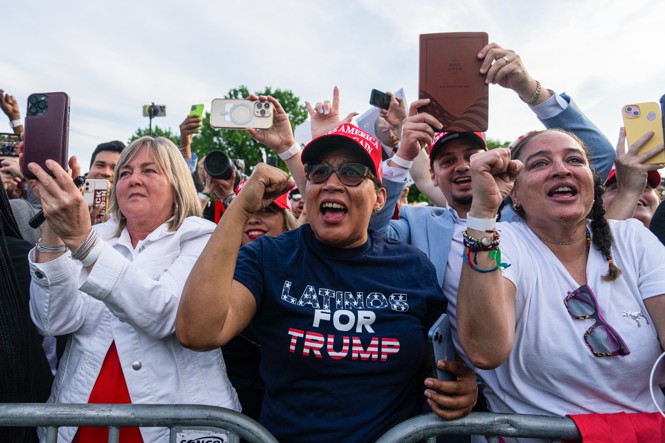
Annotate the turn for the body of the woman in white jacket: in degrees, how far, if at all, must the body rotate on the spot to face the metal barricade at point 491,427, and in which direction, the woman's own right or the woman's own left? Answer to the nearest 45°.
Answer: approximately 90° to the woman's own left

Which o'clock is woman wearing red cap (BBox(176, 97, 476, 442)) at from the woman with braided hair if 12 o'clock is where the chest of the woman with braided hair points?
The woman wearing red cap is roughly at 2 o'clock from the woman with braided hair.

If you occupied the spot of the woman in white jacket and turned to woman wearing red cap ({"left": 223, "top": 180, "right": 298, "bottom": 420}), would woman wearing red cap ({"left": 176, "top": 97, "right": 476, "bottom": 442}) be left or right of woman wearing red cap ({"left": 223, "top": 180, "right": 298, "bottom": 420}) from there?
right

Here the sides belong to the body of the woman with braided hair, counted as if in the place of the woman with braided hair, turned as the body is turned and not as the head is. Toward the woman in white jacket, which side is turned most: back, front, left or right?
right

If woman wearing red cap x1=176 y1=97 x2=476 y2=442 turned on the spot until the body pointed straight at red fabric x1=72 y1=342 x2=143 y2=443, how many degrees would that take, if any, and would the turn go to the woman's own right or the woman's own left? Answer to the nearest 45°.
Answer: approximately 90° to the woman's own right

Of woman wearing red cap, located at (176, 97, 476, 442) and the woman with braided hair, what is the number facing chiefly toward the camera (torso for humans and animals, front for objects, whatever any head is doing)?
2

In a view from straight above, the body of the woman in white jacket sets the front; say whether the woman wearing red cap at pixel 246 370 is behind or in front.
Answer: behind

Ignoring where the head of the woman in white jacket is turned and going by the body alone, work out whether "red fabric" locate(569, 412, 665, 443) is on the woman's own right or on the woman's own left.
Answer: on the woman's own left

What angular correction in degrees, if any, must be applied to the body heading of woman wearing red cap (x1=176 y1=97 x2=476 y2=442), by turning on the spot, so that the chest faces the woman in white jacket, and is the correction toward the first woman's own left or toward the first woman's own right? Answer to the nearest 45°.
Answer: approximately 90° to the first woman's own right

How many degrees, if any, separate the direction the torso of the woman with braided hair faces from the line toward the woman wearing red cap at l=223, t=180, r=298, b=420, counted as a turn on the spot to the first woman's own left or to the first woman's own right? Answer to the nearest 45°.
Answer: approximately 90° to the first woman's own right
